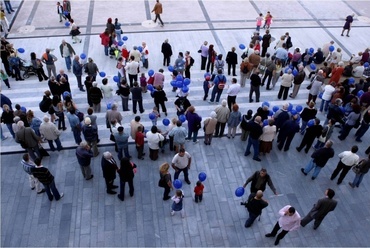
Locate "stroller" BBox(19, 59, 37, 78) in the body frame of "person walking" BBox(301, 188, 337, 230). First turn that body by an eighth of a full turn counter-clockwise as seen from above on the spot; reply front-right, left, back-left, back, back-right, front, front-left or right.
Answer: front
